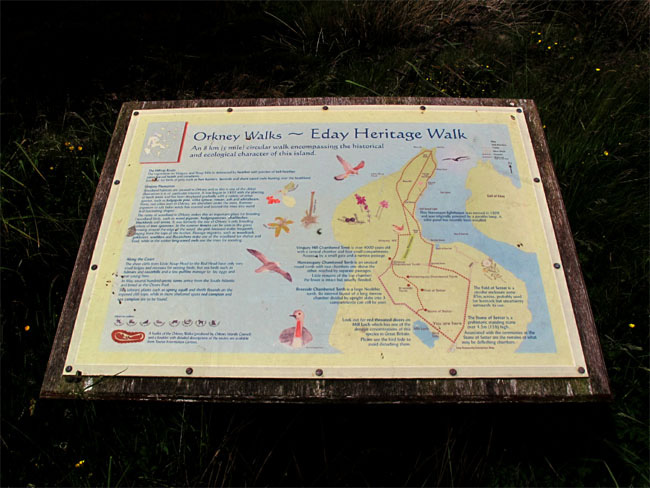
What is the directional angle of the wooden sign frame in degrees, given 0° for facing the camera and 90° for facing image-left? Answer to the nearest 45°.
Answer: approximately 0°
